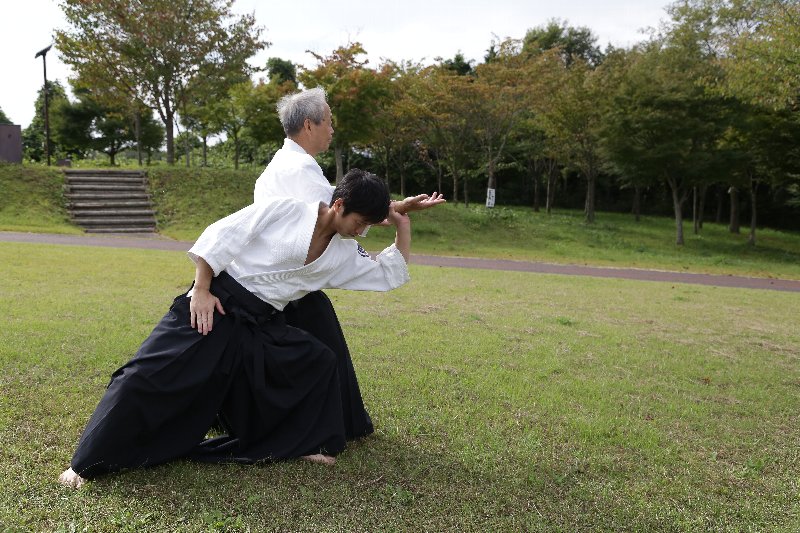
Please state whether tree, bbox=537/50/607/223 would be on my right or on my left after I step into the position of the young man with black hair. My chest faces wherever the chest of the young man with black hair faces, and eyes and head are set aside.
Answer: on my left

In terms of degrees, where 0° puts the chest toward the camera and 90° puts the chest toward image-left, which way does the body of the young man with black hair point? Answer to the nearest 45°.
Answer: approximately 315°

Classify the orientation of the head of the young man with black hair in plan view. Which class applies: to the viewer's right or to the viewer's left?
to the viewer's right

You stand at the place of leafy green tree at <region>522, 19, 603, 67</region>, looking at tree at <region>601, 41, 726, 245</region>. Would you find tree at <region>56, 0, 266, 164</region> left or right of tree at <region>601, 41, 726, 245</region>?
right

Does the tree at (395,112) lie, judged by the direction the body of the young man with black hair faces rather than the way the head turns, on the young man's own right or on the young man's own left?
on the young man's own left

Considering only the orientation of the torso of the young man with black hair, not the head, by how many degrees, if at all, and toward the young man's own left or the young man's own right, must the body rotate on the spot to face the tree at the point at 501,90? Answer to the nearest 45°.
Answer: approximately 90° to the young man's own left

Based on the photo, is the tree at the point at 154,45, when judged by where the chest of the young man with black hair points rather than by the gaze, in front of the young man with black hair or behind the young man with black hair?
behind

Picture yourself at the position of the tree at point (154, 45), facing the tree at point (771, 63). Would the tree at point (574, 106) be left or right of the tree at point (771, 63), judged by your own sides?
left

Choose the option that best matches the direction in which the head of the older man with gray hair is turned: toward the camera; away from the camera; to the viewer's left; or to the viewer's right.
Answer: to the viewer's right

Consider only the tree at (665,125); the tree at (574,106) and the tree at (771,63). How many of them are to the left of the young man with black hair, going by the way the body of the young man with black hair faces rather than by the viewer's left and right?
3
